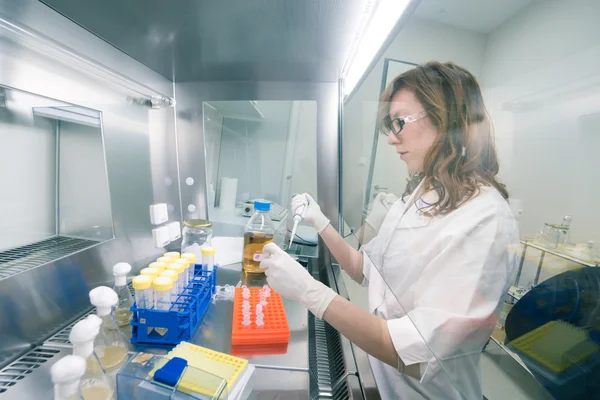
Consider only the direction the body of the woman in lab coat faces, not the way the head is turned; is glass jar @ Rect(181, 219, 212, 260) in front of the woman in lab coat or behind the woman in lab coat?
in front

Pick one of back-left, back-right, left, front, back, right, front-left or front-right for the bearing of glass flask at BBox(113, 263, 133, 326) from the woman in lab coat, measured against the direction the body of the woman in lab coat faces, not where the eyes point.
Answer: front

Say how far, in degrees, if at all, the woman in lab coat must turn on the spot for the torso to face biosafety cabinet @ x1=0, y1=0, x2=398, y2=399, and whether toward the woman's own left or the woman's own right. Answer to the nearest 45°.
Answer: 0° — they already face it

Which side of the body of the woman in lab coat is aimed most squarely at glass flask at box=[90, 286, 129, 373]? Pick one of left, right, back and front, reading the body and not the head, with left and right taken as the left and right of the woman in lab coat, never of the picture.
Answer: front

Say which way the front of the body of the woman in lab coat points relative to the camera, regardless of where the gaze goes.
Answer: to the viewer's left

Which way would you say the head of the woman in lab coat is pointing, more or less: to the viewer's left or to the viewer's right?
to the viewer's left

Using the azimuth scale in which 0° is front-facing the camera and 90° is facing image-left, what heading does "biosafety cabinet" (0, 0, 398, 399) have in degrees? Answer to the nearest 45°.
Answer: approximately 270°

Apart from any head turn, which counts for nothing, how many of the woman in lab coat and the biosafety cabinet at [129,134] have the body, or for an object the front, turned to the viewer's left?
1
